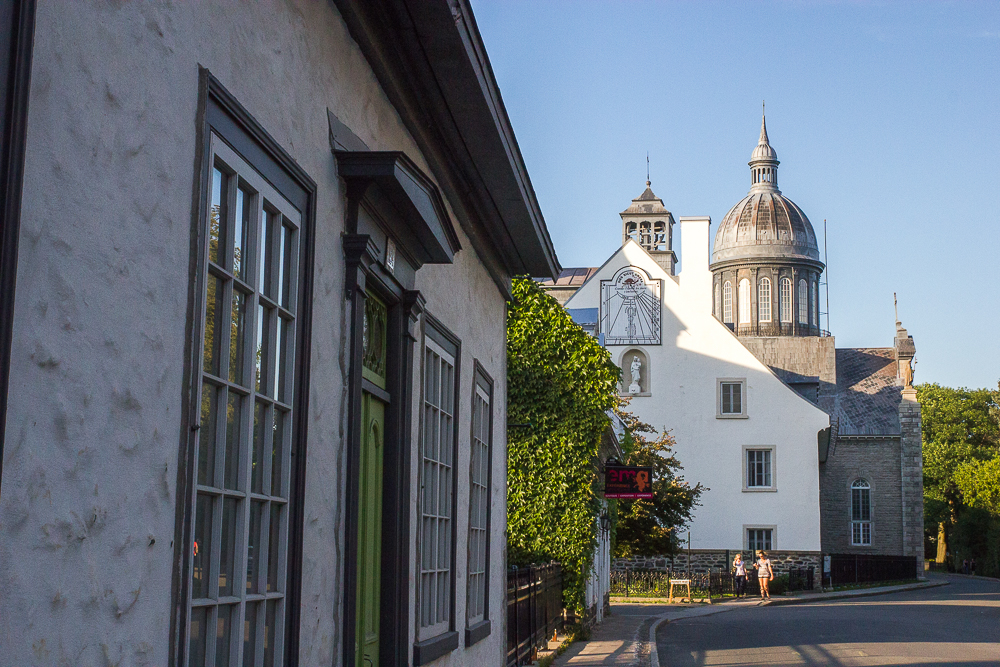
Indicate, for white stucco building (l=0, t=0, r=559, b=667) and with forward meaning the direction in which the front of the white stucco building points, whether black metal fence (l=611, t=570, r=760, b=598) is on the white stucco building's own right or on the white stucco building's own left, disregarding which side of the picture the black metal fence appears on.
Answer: on the white stucco building's own left

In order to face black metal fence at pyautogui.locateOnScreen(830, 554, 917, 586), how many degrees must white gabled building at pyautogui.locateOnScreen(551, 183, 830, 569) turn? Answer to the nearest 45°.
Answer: approximately 135° to its left

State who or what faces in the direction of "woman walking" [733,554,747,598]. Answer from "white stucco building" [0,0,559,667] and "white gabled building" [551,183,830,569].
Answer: the white gabled building

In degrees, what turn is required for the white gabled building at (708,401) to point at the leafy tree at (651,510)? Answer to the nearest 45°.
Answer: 0° — it already faces it

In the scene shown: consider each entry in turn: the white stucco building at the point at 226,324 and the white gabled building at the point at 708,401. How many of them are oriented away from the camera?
0

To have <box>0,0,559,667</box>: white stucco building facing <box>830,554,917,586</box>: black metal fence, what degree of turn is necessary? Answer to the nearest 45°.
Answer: approximately 90° to its left

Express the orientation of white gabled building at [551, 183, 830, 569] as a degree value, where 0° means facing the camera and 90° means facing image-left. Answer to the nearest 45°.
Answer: approximately 0°

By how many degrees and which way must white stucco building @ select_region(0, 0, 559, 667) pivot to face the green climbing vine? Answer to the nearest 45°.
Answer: approximately 135° to its left

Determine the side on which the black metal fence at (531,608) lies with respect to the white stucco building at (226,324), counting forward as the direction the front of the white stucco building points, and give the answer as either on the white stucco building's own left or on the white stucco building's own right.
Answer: on the white stucco building's own left

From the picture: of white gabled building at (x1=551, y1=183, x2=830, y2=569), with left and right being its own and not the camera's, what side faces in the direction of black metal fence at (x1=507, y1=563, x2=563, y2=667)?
front

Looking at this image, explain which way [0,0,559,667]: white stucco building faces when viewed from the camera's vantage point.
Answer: facing the viewer and to the right of the viewer

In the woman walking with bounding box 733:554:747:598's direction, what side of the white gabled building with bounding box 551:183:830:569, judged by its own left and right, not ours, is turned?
front
